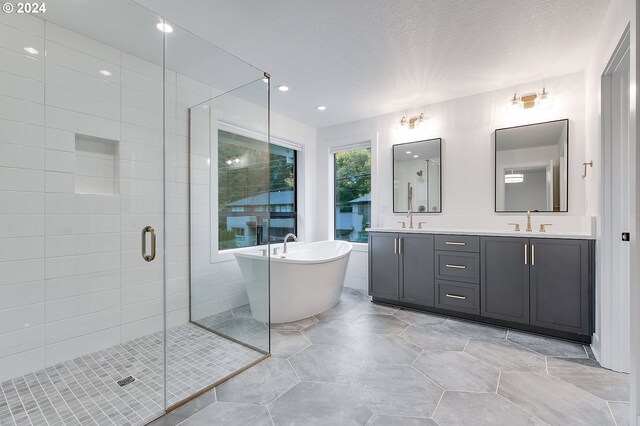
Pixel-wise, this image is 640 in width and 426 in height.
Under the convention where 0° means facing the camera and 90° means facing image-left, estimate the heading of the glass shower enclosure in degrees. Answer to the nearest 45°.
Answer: approximately 315°

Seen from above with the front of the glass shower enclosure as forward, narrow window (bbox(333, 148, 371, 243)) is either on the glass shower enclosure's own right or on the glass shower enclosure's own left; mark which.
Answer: on the glass shower enclosure's own left
